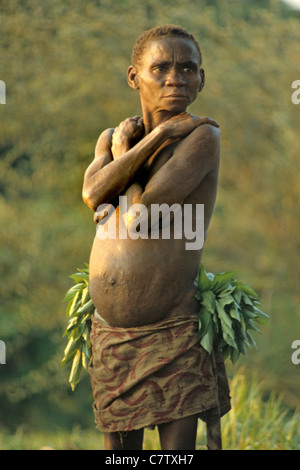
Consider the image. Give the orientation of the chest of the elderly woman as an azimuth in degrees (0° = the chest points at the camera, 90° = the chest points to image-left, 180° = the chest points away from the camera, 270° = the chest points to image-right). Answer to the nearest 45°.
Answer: approximately 45°
